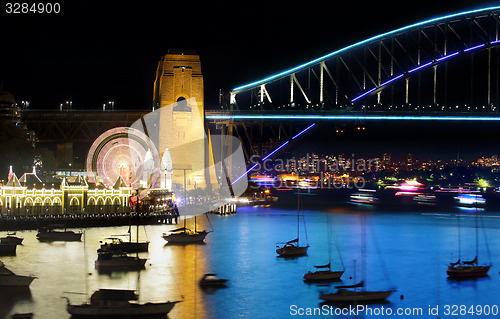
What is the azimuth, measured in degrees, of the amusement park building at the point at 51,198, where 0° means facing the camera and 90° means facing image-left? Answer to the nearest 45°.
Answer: approximately 0°

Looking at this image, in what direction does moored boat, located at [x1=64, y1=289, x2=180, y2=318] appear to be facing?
to the viewer's right

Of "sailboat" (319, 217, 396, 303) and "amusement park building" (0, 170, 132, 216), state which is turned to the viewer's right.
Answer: the sailboat

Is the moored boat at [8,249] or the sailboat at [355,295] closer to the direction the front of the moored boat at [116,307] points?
the sailboat

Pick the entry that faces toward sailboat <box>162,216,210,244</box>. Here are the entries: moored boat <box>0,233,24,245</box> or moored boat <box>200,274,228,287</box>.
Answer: moored boat <box>0,233,24,245</box>

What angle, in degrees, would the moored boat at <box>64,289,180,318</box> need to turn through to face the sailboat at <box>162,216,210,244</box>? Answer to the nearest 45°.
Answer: approximately 90° to its left

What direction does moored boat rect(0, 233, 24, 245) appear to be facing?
to the viewer's right

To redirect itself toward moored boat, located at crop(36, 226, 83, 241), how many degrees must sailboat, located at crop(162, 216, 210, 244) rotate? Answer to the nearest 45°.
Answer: approximately 180°

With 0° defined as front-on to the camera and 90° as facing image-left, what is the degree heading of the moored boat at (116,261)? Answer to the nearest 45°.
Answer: approximately 270°
